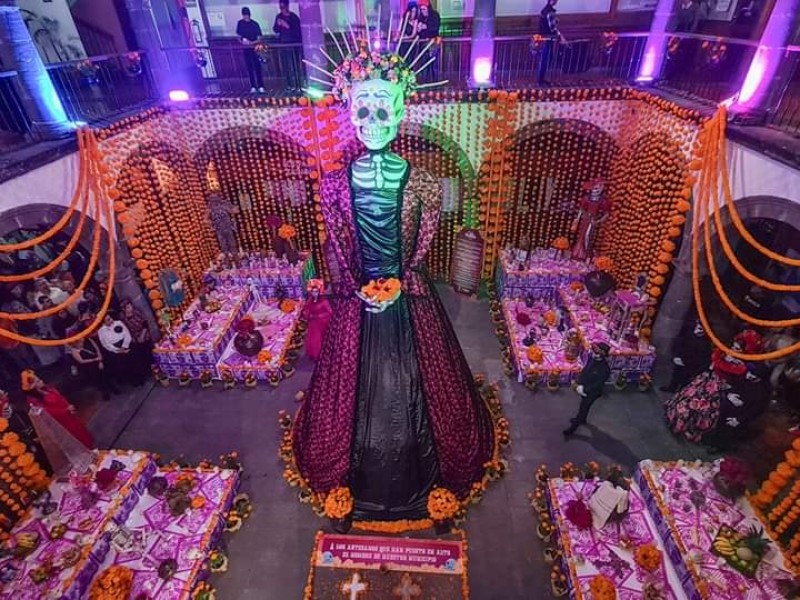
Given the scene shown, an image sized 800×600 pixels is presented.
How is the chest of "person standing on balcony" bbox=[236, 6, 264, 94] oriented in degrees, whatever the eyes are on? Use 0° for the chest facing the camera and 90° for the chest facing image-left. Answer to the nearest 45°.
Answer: approximately 0°

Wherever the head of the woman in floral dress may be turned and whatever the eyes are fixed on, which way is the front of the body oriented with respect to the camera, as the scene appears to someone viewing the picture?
to the viewer's left

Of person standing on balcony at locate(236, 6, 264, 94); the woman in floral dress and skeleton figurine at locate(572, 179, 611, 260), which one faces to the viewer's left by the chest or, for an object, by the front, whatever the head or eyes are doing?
the woman in floral dress

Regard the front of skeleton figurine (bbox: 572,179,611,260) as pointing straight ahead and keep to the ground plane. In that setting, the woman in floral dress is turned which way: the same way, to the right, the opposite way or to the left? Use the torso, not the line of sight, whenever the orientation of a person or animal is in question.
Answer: to the right

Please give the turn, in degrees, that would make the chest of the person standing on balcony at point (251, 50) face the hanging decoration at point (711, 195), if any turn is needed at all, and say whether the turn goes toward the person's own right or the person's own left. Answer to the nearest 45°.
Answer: approximately 45° to the person's own left

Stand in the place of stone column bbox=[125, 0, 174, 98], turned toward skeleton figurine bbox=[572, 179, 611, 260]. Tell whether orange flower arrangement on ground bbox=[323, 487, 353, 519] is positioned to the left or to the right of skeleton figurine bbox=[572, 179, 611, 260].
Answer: right

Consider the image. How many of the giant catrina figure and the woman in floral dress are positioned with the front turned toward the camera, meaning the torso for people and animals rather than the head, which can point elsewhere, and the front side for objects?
1

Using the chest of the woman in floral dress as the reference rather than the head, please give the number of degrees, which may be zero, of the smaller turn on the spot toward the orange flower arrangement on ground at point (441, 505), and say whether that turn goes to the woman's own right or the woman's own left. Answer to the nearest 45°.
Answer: approximately 45° to the woman's own left
